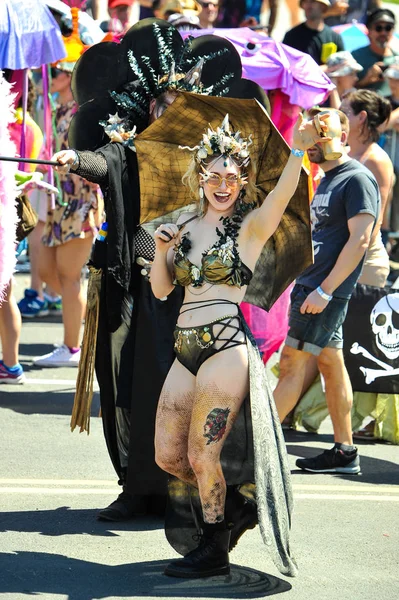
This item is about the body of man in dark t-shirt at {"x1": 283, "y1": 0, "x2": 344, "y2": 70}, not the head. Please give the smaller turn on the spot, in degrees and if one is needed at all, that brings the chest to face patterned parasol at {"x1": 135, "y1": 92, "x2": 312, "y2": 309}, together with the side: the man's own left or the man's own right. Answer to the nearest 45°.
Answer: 0° — they already face it

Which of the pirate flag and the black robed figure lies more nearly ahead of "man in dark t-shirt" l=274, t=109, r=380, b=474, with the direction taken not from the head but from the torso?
the black robed figure

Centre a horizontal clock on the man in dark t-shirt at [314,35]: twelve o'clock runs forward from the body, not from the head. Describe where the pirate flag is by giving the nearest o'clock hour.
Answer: The pirate flag is roughly at 12 o'clock from the man in dark t-shirt.

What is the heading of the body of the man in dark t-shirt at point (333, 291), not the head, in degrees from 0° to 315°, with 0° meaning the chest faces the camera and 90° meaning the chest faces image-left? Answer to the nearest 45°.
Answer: approximately 90°

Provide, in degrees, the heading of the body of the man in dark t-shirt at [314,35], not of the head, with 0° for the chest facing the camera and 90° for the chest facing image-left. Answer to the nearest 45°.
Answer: approximately 0°

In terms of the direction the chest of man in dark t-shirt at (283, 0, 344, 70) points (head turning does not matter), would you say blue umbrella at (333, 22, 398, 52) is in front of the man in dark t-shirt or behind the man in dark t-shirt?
behind
